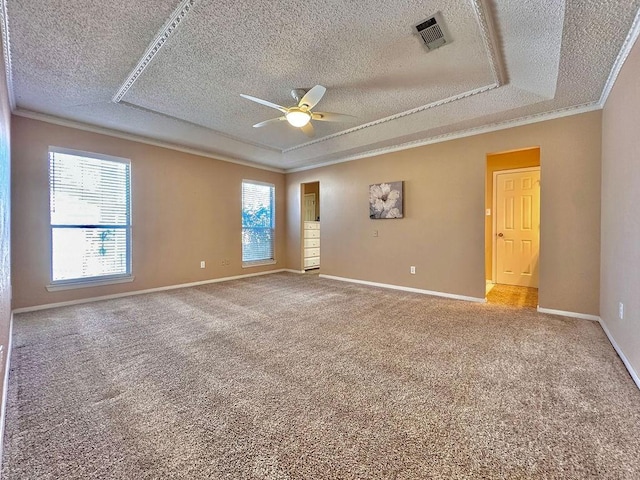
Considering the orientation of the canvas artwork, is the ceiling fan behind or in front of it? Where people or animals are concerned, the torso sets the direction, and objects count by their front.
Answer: in front

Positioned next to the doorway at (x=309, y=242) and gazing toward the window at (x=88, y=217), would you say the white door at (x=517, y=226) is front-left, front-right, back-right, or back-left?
back-left

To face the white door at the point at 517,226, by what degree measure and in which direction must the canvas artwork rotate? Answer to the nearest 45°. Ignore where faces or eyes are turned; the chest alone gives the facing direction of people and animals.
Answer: approximately 135° to its left

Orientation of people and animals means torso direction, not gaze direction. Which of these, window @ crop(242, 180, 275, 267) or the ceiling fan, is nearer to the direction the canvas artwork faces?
the ceiling fan

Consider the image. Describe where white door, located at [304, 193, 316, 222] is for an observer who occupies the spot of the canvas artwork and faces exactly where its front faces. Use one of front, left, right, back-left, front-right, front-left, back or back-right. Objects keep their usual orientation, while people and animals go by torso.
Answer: right

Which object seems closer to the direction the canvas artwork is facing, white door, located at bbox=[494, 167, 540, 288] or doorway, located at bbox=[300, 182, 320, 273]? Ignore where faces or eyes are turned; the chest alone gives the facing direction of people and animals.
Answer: the doorway

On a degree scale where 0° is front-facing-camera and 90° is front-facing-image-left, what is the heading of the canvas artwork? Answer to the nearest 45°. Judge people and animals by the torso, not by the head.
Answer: approximately 45°

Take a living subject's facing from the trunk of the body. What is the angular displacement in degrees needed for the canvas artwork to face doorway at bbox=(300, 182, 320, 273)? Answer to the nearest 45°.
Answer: approximately 90° to its right

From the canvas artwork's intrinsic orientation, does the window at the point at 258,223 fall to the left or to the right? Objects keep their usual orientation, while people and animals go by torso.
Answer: on its right

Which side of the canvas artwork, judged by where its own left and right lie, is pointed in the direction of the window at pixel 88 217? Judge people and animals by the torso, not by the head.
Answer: front
